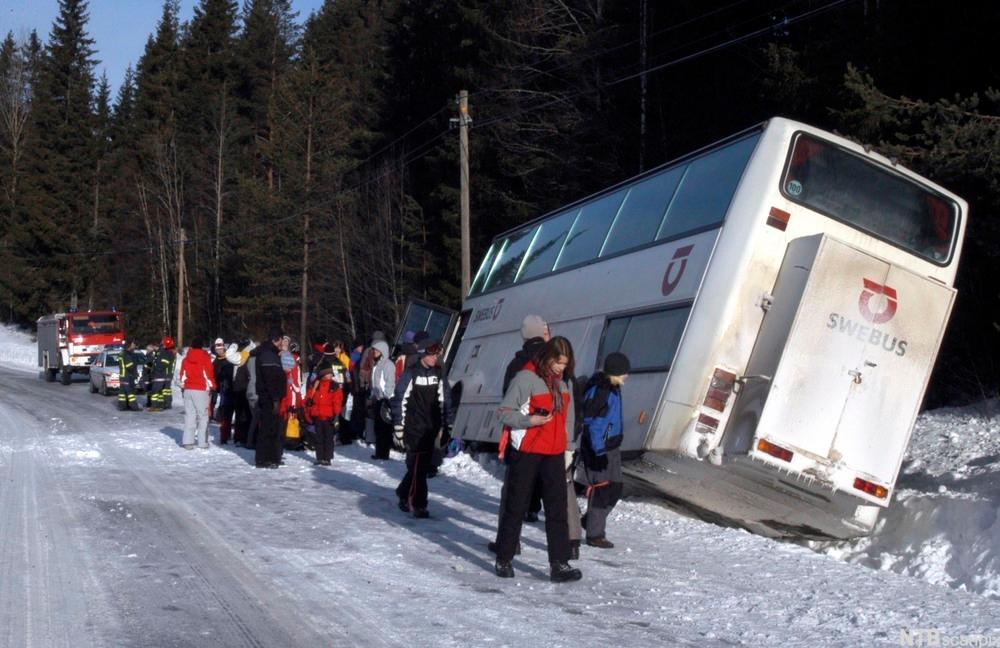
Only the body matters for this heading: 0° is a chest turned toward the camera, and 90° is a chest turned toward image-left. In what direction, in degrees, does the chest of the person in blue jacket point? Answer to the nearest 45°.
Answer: approximately 270°

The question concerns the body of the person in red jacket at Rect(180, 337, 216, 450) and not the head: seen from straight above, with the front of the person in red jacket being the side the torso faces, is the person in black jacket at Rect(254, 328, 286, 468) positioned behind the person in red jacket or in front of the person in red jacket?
behind

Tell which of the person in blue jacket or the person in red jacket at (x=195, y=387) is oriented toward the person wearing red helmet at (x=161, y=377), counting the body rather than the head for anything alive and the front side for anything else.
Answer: the person in red jacket

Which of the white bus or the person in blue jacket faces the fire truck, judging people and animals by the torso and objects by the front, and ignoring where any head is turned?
the white bus

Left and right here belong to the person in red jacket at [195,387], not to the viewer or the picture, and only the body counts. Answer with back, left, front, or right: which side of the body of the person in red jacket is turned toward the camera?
back

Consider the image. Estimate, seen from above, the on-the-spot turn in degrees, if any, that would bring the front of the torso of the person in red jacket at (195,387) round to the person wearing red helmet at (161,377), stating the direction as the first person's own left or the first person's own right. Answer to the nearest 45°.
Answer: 0° — they already face them

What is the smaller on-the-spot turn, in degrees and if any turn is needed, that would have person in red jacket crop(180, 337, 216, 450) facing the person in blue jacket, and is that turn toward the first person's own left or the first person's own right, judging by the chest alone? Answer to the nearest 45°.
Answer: approximately 180°

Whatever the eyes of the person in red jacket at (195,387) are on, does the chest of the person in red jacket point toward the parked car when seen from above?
yes
